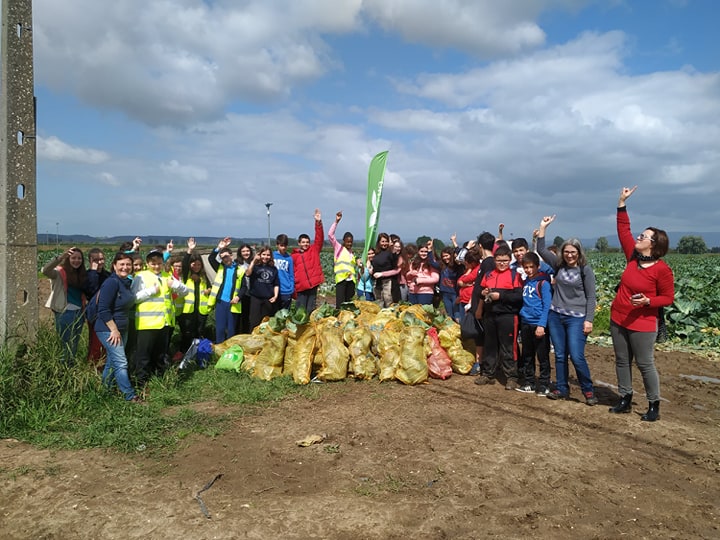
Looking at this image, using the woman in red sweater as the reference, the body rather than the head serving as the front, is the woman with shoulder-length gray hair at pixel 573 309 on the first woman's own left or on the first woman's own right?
on the first woman's own right

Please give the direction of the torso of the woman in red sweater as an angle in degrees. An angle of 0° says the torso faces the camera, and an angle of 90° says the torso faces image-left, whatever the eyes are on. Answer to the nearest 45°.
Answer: approximately 45°

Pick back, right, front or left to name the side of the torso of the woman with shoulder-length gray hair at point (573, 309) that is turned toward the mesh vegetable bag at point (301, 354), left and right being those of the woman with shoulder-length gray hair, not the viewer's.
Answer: right

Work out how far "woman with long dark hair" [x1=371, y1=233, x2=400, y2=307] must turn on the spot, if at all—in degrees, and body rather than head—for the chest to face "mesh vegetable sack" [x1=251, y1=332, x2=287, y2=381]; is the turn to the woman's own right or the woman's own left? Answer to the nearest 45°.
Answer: approximately 45° to the woman's own right

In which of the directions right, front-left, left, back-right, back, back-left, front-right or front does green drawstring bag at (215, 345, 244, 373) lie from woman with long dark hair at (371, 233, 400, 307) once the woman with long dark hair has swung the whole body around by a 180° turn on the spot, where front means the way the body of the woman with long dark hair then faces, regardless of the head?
back-left

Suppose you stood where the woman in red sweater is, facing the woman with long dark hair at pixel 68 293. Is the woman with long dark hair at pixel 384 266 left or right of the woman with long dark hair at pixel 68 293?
right

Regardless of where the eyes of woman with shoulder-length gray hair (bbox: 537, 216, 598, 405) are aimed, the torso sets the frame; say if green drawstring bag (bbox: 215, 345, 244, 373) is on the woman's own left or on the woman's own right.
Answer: on the woman's own right

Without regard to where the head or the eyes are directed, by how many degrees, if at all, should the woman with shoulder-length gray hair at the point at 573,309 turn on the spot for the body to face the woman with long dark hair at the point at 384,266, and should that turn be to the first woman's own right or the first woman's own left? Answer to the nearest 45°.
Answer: approximately 135° to the first woman's own right

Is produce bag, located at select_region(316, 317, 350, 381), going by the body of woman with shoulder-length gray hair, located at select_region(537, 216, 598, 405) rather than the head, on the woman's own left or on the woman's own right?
on the woman's own right

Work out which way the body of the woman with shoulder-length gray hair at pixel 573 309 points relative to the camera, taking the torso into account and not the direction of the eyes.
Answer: toward the camera

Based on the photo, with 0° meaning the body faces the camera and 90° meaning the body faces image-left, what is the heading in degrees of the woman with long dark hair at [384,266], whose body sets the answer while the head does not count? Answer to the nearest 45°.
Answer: approximately 0°

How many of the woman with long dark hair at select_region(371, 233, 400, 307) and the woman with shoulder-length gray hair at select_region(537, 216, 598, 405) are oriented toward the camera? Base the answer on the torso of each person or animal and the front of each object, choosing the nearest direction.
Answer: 2
